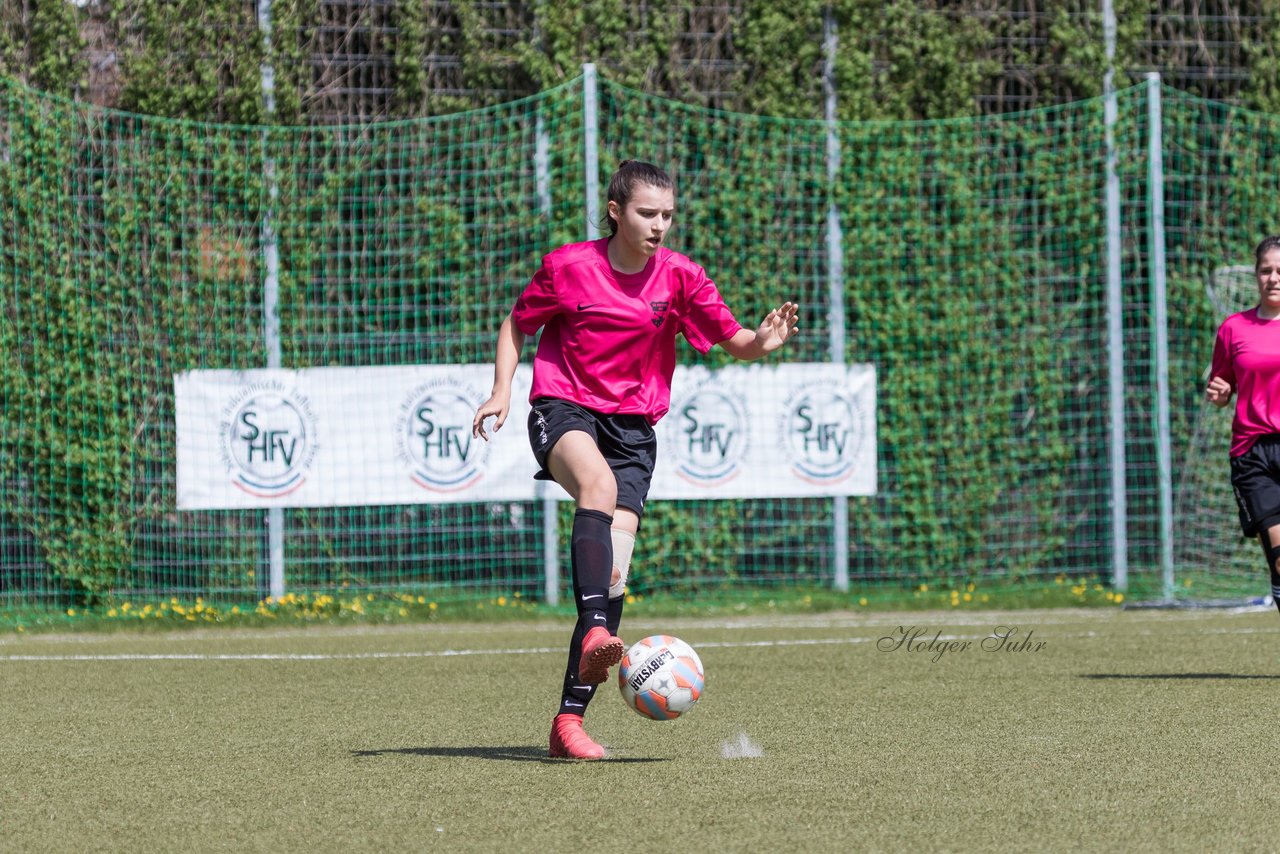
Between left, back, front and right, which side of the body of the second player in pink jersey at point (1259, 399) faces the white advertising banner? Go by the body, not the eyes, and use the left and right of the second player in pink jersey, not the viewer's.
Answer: right

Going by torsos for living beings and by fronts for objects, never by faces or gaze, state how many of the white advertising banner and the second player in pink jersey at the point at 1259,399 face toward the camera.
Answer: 2

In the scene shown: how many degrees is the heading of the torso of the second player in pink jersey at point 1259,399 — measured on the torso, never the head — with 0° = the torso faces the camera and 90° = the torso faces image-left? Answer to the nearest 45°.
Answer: approximately 0°

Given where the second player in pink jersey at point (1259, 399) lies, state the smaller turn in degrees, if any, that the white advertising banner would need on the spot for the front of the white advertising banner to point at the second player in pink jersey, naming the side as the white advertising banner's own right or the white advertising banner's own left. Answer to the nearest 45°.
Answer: approximately 45° to the white advertising banner's own left

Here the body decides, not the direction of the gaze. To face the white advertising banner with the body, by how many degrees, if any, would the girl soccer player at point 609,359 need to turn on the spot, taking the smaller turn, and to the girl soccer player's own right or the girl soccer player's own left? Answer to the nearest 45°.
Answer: approximately 135° to the girl soccer player's own left

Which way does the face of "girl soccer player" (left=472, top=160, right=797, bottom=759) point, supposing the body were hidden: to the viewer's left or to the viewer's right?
to the viewer's right

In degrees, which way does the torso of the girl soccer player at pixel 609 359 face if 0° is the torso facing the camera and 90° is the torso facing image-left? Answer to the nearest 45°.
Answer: approximately 315°

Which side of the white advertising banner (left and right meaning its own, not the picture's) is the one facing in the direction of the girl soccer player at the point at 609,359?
front
